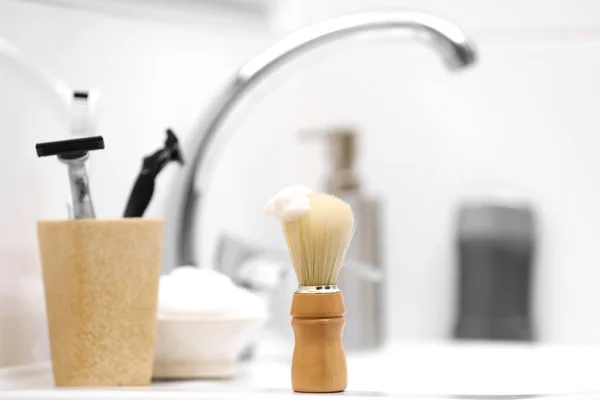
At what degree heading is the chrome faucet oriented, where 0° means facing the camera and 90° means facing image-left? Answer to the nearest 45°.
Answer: approximately 270°

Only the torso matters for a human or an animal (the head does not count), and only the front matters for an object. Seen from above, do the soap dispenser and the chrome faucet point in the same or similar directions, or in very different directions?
very different directions
